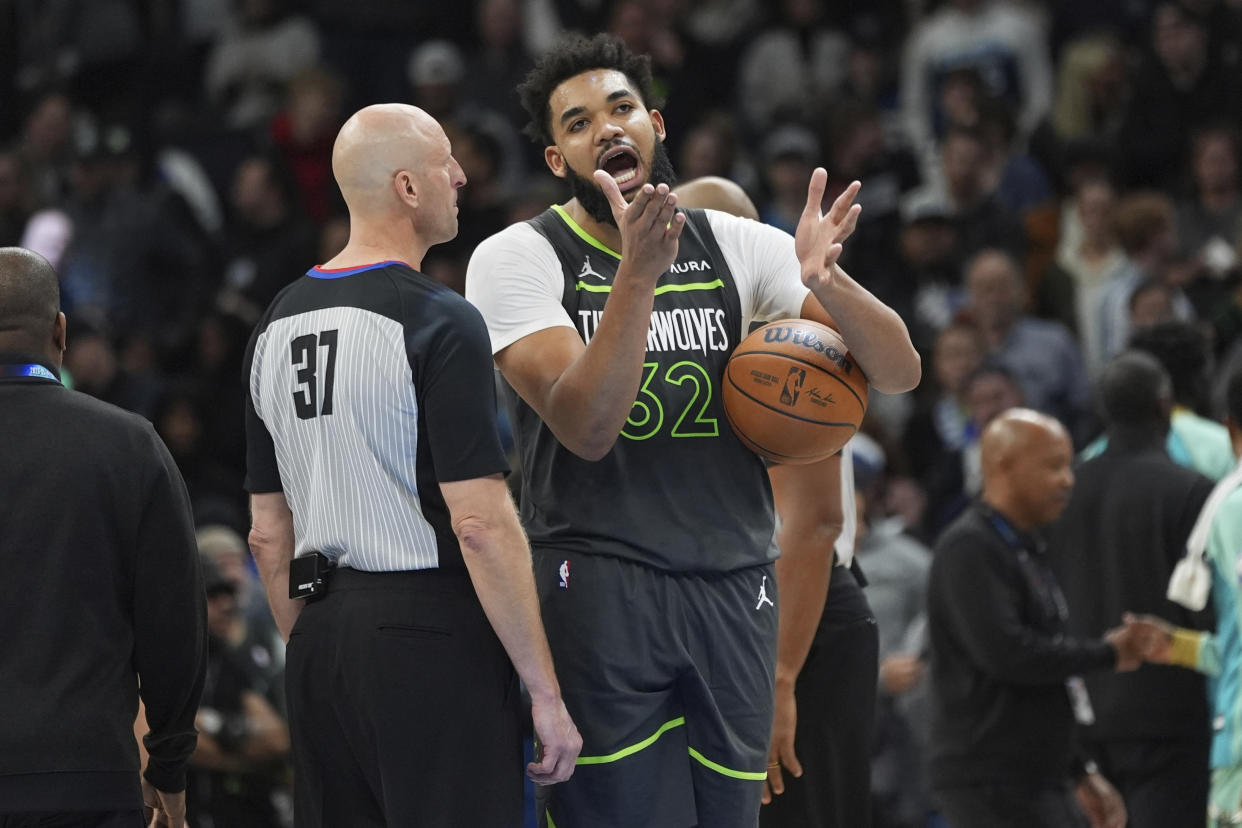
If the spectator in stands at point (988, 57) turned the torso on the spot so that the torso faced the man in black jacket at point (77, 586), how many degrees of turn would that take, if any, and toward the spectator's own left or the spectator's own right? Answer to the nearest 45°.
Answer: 0° — they already face them

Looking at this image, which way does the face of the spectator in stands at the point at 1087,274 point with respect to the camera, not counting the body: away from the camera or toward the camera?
toward the camera

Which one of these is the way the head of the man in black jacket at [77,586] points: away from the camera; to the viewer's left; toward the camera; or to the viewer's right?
away from the camera

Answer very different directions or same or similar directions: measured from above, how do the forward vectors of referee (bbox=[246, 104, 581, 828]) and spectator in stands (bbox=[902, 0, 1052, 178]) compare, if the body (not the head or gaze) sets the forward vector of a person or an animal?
very different directions

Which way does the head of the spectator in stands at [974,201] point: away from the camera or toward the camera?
toward the camera

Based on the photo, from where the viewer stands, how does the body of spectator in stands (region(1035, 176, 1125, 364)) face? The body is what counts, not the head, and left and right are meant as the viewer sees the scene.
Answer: facing the viewer

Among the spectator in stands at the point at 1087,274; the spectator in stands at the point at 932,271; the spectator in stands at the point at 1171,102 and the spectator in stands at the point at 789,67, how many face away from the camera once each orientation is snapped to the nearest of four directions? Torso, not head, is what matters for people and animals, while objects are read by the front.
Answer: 0

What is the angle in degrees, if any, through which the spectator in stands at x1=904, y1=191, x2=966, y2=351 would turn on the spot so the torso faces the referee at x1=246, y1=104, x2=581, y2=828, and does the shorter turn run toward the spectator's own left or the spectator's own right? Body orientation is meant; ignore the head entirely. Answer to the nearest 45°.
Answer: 0° — they already face them

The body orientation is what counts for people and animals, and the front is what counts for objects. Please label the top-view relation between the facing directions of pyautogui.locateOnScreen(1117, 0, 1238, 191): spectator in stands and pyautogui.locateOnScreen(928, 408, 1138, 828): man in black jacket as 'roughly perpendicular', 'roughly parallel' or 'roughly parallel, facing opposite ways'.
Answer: roughly perpendicular

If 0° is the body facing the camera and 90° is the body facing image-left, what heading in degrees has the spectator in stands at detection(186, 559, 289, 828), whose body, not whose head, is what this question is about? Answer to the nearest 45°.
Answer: approximately 0°

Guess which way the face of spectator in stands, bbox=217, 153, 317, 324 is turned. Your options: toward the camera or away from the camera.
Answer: toward the camera

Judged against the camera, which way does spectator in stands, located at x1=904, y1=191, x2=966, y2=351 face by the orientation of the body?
toward the camera

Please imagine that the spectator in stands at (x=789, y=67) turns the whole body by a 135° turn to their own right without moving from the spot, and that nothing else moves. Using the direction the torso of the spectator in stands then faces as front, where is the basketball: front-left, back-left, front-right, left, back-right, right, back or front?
back-left

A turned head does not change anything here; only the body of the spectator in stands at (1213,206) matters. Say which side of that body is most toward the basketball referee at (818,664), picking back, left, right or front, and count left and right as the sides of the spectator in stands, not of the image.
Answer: front

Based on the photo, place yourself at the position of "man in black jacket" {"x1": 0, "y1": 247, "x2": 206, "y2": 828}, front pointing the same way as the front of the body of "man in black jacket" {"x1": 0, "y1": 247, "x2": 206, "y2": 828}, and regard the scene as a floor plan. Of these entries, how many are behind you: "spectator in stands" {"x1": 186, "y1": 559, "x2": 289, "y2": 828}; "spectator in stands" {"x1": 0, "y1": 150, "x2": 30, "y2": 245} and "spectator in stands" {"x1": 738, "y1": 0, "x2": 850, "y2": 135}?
0

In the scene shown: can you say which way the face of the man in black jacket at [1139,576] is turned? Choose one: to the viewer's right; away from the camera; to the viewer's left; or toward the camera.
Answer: away from the camera
